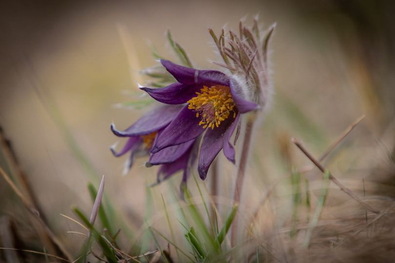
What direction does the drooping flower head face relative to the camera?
to the viewer's left
